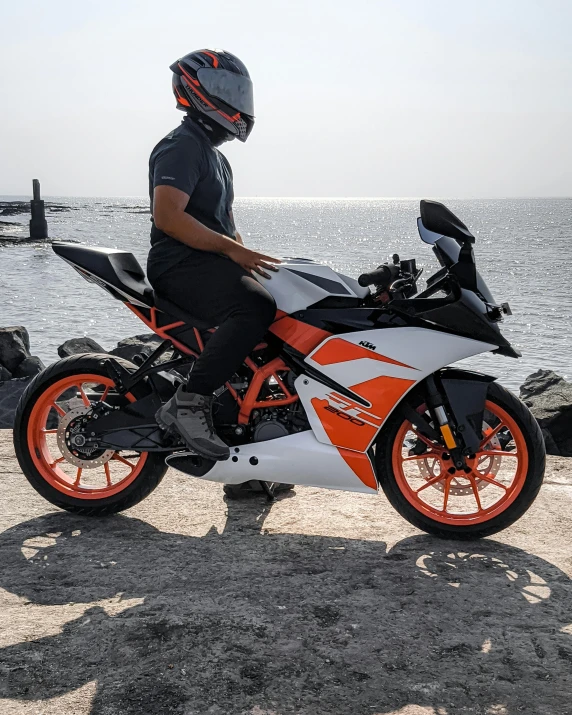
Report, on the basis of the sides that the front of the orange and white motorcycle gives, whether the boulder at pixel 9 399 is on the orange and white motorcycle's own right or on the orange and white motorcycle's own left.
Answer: on the orange and white motorcycle's own left

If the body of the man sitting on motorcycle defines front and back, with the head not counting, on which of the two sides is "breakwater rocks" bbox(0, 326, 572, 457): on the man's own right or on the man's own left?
on the man's own left

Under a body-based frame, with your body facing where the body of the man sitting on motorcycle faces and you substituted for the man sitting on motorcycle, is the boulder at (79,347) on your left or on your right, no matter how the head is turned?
on your left

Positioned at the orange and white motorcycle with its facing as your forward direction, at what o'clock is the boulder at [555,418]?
The boulder is roughly at 10 o'clock from the orange and white motorcycle.

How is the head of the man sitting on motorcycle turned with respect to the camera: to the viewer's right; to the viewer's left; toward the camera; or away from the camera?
to the viewer's right

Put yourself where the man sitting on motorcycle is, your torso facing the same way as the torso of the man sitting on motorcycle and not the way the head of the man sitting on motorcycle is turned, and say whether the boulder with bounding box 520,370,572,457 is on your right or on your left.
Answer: on your left

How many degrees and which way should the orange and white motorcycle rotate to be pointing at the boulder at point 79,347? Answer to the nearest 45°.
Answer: approximately 90° to its left

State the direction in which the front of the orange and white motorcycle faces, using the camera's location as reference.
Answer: facing to the right of the viewer

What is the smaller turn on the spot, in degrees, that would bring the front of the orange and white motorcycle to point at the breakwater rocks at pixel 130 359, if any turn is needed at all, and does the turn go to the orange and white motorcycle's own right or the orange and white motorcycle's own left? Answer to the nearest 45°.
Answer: approximately 90° to the orange and white motorcycle's own left

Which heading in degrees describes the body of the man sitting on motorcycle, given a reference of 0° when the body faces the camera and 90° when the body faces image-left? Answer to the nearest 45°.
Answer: approximately 270°

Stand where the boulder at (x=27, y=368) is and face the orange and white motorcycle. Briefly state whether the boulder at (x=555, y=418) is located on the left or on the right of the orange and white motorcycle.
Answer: left
